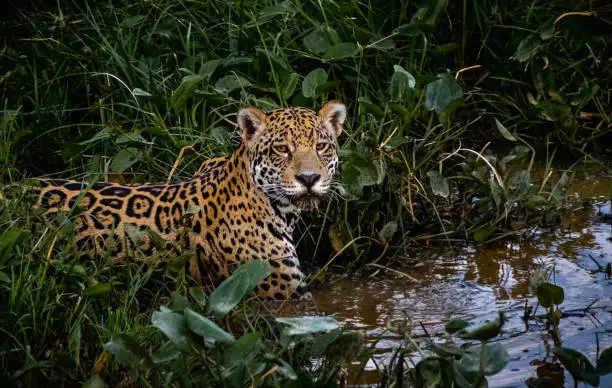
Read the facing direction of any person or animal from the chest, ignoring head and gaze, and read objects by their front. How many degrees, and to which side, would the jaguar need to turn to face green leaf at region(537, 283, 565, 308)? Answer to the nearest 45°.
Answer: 0° — it already faces it

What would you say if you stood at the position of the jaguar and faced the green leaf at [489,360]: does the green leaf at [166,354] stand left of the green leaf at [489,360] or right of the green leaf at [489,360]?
right

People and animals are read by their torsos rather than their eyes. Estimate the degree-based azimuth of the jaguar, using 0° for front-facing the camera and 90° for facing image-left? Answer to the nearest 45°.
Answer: approximately 315°

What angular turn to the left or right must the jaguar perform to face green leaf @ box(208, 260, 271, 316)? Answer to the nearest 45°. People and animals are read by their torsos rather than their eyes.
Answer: approximately 45° to its right

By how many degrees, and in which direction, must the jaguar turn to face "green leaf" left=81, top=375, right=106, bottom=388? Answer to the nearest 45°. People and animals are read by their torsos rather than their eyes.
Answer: approximately 90° to its right
